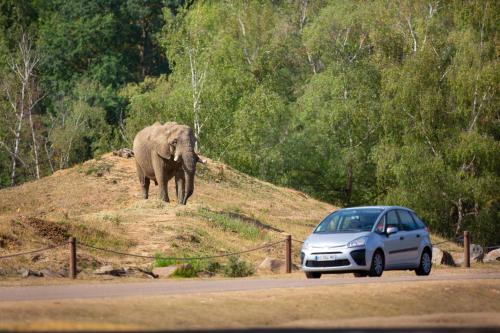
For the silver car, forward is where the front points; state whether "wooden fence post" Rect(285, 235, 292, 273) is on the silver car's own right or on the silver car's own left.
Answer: on the silver car's own right

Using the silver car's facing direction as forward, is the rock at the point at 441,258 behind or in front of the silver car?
behind

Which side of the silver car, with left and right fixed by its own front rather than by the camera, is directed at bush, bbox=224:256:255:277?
right

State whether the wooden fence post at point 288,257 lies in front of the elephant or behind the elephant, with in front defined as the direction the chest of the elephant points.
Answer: in front

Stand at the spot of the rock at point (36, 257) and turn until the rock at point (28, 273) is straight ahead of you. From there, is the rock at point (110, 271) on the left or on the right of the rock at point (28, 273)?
left

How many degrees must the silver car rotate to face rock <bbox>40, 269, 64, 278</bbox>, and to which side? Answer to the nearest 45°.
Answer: approximately 45° to its right

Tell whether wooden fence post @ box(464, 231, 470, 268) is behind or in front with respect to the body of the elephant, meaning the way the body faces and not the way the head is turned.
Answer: in front

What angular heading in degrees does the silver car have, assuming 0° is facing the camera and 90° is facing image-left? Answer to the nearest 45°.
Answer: approximately 45°

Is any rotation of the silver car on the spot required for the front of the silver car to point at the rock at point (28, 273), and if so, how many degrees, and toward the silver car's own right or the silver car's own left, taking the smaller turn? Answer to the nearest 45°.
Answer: approximately 45° to the silver car's own right

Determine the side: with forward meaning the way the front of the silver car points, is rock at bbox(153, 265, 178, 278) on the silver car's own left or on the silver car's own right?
on the silver car's own right

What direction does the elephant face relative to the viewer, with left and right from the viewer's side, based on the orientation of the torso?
facing the viewer and to the right of the viewer

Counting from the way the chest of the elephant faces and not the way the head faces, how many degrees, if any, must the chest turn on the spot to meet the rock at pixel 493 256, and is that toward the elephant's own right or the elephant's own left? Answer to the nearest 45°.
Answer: approximately 45° to the elephant's own left

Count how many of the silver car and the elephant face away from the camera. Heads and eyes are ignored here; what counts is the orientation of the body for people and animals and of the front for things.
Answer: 0
